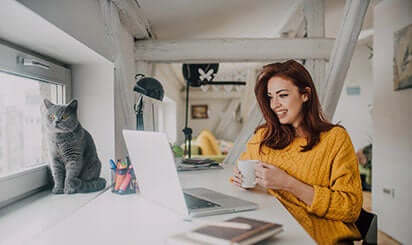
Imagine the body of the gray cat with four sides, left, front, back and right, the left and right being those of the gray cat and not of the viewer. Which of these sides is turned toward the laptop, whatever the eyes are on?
left

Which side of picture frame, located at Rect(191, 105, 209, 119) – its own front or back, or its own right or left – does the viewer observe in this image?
front

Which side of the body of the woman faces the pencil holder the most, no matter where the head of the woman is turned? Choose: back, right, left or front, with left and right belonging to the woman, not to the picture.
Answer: front

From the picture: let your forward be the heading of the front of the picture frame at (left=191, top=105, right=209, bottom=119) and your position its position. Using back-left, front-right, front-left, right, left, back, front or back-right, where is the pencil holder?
front

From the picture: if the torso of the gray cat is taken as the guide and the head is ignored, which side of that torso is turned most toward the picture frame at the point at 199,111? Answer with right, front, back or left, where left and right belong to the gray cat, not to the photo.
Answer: back

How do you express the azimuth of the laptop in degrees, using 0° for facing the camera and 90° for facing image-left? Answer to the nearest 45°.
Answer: approximately 225°

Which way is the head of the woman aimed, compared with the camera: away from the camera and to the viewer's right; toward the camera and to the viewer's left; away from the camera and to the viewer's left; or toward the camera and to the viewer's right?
toward the camera and to the viewer's left

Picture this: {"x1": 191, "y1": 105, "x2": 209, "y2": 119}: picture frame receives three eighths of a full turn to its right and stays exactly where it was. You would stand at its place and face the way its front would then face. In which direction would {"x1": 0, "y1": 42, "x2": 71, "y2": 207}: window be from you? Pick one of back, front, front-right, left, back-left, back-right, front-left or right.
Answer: back-left

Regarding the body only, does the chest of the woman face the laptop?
yes

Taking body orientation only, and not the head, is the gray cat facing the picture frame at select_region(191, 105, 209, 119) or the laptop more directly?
the laptop

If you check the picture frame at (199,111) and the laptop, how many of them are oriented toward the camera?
1

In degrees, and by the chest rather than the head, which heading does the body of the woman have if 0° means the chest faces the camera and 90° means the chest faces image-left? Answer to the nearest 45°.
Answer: approximately 45°
